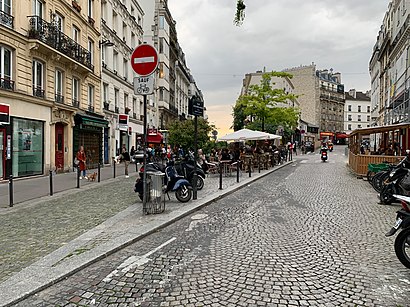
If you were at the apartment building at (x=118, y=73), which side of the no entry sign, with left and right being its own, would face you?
back

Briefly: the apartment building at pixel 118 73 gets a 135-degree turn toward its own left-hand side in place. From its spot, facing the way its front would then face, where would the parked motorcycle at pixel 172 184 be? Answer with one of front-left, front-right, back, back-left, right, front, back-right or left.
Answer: back

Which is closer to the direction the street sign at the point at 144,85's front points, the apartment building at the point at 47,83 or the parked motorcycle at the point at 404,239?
the parked motorcycle

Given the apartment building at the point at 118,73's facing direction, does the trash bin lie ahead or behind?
ahead

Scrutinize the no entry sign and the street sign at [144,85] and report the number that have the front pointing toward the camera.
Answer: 2

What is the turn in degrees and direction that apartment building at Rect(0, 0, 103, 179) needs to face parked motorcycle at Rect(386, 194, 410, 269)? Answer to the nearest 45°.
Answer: approximately 45° to its right

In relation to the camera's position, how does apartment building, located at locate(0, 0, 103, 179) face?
facing the viewer and to the right of the viewer

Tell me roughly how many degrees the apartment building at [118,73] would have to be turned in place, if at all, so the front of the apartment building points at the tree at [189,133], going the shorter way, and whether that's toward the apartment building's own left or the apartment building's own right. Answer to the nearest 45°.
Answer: approximately 45° to the apartment building's own left

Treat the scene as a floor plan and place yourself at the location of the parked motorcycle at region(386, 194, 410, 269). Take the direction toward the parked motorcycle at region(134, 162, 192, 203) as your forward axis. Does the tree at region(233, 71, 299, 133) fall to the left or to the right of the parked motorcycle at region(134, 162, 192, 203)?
right

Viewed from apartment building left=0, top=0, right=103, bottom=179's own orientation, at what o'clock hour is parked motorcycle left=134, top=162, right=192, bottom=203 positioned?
The parked motorcycle is roughly at 1 o'clock from the apartment building.

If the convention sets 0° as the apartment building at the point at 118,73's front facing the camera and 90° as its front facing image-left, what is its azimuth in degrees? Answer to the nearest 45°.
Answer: approximately 315°

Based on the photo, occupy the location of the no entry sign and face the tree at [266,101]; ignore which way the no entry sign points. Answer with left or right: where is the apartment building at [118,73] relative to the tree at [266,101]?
left
